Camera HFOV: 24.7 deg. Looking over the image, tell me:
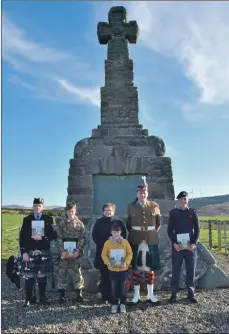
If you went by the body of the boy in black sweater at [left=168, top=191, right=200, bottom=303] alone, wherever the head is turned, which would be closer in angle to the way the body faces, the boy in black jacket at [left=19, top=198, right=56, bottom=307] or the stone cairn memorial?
the boy in black jacket

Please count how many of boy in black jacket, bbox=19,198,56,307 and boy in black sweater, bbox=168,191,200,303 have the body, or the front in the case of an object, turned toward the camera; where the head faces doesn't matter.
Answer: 2

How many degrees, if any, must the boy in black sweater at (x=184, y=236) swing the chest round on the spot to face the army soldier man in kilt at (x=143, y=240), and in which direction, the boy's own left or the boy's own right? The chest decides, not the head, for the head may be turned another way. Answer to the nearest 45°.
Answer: approximately 90° to the boy's own right

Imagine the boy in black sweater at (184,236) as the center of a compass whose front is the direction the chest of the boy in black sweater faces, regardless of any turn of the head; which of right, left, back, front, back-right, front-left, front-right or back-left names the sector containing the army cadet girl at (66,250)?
right

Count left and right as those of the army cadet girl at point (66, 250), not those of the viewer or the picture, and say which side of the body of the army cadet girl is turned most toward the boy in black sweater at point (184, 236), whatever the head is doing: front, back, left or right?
left

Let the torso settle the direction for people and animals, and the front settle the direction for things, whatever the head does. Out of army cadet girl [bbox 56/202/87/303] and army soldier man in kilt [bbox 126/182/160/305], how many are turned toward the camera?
2

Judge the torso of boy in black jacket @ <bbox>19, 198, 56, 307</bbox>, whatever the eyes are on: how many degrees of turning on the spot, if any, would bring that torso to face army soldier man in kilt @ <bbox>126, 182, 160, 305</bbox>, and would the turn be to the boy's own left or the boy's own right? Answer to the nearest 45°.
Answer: approximately 90° to the boy's own left

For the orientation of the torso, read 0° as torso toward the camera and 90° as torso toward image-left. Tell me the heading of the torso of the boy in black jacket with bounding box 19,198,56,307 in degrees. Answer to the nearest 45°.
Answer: approximately 0°
